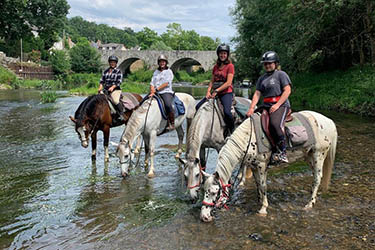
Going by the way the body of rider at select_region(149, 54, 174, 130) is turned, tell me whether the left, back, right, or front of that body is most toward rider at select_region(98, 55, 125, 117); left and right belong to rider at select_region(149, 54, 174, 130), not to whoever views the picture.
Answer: right

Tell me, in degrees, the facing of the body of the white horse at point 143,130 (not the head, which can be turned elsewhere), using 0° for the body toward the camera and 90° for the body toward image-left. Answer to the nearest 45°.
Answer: approximately 45°

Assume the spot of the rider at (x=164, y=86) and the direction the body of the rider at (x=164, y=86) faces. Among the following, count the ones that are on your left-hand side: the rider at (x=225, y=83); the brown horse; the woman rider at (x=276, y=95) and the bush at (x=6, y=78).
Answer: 2

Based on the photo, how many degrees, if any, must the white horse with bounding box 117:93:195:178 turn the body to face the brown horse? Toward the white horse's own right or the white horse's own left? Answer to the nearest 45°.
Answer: approximately 90° to the white horse's own right

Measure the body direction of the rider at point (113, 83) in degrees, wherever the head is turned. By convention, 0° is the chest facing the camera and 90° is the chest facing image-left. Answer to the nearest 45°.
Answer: approximately 45°

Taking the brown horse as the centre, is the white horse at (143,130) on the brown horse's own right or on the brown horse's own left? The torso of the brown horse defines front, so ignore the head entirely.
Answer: on the brown horse's own left

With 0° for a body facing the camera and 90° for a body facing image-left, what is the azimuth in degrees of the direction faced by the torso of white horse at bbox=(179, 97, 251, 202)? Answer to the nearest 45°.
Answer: approximately 45°

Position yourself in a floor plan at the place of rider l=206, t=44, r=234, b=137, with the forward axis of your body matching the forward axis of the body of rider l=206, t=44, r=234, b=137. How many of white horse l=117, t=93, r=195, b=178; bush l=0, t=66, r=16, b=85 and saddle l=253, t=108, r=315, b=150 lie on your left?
1

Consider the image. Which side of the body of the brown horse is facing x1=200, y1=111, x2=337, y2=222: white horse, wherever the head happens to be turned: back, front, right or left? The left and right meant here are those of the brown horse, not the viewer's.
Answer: left

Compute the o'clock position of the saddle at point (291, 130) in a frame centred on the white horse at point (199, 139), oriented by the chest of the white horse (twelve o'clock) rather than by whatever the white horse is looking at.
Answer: The saddle is roughly at 8 o'clock from the white horse.
